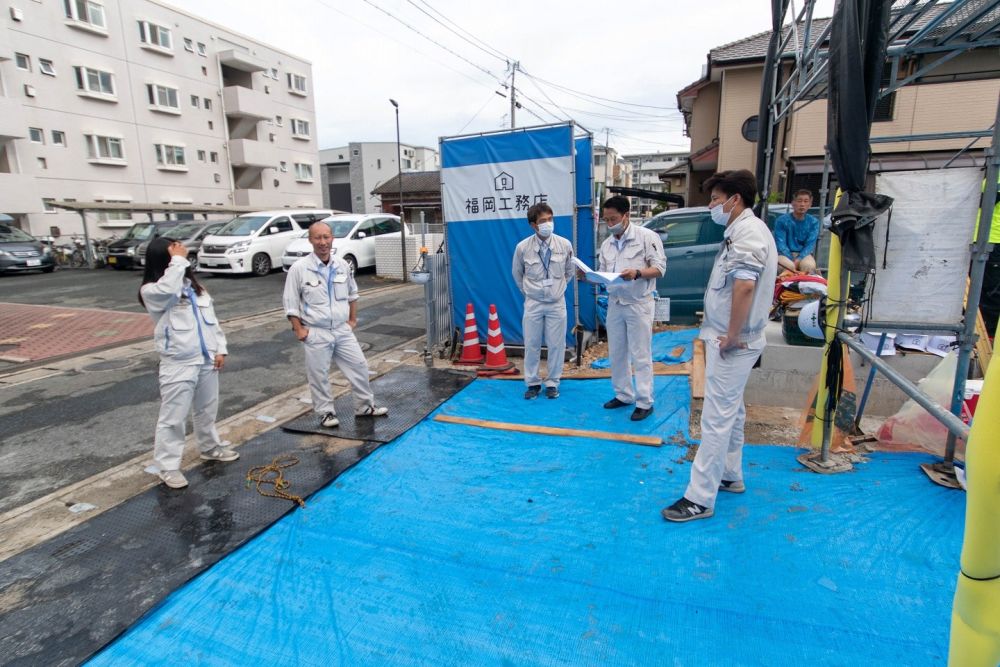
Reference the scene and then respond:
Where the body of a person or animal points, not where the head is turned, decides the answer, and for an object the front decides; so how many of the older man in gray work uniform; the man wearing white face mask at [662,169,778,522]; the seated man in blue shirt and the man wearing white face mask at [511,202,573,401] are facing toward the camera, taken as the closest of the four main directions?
3

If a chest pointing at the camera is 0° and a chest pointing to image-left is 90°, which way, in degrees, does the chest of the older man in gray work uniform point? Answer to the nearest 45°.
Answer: approximately 0°

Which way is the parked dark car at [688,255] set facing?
to the viewer's left

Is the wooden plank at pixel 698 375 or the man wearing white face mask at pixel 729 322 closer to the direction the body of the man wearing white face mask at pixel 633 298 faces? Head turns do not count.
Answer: the man wearing white face mask

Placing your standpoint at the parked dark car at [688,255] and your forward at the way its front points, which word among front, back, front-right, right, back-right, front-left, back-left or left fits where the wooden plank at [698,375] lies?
left

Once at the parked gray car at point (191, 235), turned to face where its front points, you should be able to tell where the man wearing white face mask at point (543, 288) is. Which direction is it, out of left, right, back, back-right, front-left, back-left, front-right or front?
front-left

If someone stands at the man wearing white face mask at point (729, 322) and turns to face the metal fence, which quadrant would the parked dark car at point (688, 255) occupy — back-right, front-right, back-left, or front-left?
front-right

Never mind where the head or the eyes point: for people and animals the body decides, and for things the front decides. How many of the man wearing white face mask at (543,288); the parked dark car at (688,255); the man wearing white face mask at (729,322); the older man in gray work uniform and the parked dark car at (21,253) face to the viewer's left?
2

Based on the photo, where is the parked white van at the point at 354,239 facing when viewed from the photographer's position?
facing the viewer and to the left of the viewer

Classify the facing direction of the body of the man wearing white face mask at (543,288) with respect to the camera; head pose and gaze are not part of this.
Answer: toward the camera

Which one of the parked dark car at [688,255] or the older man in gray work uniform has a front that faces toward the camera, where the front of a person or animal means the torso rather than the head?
the older man in gray work uniform

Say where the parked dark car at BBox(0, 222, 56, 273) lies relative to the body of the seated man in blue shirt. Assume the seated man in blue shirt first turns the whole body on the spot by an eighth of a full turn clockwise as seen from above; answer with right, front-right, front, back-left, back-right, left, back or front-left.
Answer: front-right

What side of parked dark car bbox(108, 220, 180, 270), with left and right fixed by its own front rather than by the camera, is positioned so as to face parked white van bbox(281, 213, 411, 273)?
left

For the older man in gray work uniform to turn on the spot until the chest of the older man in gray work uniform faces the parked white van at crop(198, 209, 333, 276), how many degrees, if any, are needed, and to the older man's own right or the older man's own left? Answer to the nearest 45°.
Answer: approximately 180°

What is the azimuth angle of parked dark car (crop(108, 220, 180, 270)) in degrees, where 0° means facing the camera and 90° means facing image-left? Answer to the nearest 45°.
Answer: approximately 45°

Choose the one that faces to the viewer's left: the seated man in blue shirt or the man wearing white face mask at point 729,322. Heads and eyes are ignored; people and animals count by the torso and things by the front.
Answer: the man wearing white face mask
